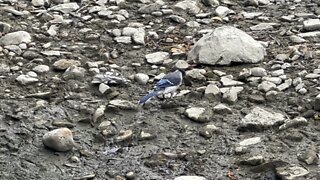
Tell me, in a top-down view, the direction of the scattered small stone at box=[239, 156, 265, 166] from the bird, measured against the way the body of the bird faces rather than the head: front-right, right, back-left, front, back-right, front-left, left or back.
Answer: front-right

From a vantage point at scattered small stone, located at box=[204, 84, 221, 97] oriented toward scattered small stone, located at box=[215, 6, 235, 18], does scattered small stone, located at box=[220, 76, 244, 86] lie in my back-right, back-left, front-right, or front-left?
front-right

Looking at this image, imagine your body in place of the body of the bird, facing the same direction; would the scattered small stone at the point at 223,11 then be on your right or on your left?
on your left

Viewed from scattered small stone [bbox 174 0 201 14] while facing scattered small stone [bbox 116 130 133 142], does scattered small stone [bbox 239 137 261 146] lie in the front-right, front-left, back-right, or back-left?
front-left

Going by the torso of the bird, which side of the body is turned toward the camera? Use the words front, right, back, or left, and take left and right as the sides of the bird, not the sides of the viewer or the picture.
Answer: right

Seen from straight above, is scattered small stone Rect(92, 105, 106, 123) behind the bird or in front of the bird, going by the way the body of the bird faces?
behind

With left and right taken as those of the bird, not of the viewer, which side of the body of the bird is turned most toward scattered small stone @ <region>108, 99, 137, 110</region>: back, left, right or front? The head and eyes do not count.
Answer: back

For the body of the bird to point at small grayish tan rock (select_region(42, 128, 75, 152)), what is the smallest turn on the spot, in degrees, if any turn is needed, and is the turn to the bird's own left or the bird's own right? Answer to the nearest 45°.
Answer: approximately 135° to the bird's own right

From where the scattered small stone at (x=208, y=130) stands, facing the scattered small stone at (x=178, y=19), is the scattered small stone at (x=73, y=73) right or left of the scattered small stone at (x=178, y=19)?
left

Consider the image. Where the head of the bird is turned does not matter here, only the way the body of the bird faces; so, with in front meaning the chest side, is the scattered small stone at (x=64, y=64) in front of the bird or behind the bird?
behind

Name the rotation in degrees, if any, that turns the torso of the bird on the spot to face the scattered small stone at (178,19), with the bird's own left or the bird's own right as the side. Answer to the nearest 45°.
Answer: approximately 90° to the bird's own left

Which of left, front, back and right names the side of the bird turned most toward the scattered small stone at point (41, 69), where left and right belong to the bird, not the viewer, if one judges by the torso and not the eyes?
back
